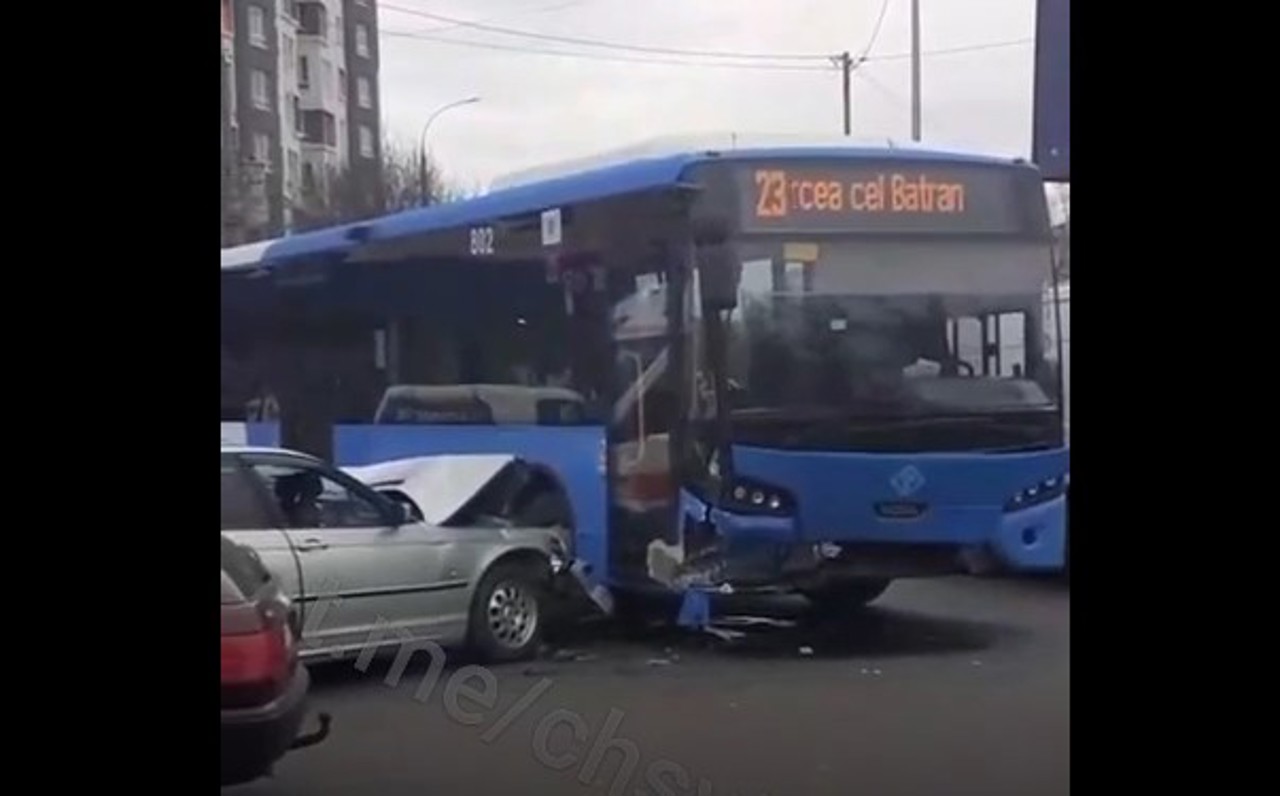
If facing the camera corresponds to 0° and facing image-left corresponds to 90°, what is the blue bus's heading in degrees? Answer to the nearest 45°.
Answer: approximately 315°

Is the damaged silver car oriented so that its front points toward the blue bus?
yes

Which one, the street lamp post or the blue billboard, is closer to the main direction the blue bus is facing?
the blue billboard

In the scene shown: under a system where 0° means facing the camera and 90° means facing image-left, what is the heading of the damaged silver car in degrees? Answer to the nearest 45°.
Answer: approximately 270°

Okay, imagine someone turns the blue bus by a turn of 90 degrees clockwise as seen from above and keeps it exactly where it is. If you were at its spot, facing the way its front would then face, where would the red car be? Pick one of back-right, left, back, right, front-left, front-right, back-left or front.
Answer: front-left
